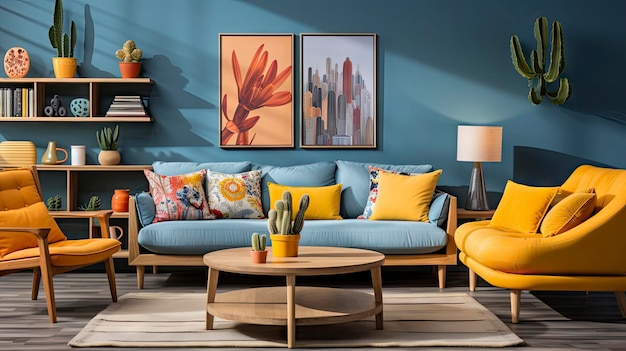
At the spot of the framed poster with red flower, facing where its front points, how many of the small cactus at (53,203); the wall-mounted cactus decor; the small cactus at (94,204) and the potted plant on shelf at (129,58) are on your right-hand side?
3

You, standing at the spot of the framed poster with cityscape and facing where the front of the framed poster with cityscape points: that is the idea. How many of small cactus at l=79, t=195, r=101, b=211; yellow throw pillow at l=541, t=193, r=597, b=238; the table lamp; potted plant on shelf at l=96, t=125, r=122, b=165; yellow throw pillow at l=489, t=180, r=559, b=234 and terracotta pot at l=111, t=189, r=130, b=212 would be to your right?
3

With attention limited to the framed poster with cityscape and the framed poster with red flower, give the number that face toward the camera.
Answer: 2

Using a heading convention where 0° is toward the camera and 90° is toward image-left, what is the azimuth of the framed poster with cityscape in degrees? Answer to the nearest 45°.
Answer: approximately 0°

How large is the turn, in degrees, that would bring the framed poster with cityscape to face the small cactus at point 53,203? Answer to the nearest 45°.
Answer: approximately 90° to its right

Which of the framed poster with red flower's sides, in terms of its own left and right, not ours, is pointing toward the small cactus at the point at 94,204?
right

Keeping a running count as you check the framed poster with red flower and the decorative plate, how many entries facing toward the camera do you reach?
2

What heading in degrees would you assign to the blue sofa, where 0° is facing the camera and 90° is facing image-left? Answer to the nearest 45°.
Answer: approximately 0°
